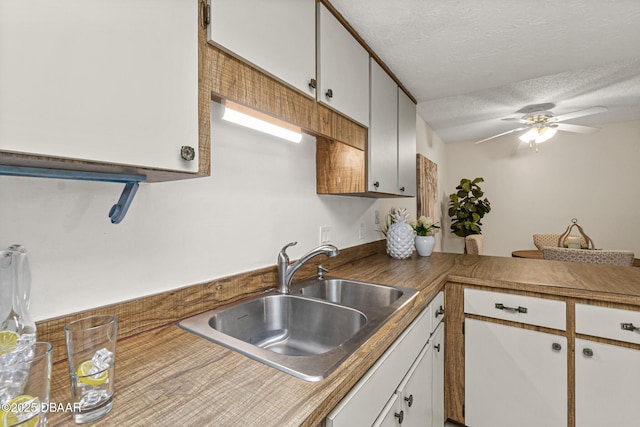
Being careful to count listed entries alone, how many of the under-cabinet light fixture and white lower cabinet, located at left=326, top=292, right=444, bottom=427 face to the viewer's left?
0

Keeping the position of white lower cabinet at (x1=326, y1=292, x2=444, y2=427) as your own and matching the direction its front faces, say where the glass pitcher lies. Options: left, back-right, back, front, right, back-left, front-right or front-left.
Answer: back-right

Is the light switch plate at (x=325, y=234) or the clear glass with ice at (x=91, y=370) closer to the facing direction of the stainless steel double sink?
the clear glass with ice

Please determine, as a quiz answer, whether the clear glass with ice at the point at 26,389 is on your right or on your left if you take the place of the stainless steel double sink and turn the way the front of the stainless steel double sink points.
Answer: on your right

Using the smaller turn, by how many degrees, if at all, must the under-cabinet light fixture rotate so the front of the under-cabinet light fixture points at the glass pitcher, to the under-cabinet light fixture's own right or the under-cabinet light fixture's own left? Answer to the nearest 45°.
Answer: approximately 90° to the under-cabinet light fixture's own right

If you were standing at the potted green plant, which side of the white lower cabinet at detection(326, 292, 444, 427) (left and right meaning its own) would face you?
left

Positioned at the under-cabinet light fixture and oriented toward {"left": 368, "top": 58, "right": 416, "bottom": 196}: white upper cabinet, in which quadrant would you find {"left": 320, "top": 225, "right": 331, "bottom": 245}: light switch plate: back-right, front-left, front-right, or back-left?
front-left

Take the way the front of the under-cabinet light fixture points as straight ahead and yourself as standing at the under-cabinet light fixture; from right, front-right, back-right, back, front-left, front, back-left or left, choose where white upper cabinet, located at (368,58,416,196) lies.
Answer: left

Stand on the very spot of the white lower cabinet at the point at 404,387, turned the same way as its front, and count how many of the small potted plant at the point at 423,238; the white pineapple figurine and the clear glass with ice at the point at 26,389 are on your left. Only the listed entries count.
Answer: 2

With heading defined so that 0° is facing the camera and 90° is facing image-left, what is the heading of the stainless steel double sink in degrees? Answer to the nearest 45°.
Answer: approximately 315°

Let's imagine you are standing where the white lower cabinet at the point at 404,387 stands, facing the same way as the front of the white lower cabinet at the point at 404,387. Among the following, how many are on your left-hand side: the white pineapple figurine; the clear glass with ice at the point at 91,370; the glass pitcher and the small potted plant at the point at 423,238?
2

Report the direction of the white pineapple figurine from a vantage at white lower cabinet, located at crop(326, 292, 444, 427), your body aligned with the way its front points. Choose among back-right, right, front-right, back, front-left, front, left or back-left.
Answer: left

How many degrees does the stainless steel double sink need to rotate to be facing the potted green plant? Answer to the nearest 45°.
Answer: approximately 90° to its left

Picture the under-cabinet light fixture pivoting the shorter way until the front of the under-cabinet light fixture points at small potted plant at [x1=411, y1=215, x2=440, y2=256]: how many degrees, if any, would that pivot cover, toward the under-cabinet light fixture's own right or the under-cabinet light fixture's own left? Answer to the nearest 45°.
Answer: approximately 90° to the under-cabinet light fixture's own left

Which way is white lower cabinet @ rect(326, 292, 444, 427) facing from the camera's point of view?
to the viewer's right

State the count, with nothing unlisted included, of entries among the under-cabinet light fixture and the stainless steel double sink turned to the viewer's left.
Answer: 0
